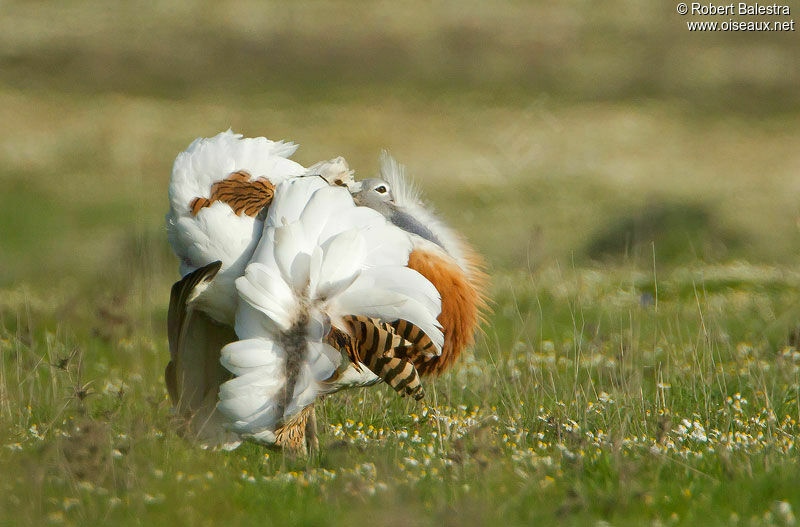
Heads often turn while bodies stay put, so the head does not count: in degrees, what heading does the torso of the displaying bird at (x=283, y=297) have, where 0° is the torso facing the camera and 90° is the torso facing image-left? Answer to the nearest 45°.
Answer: approximately 270°
